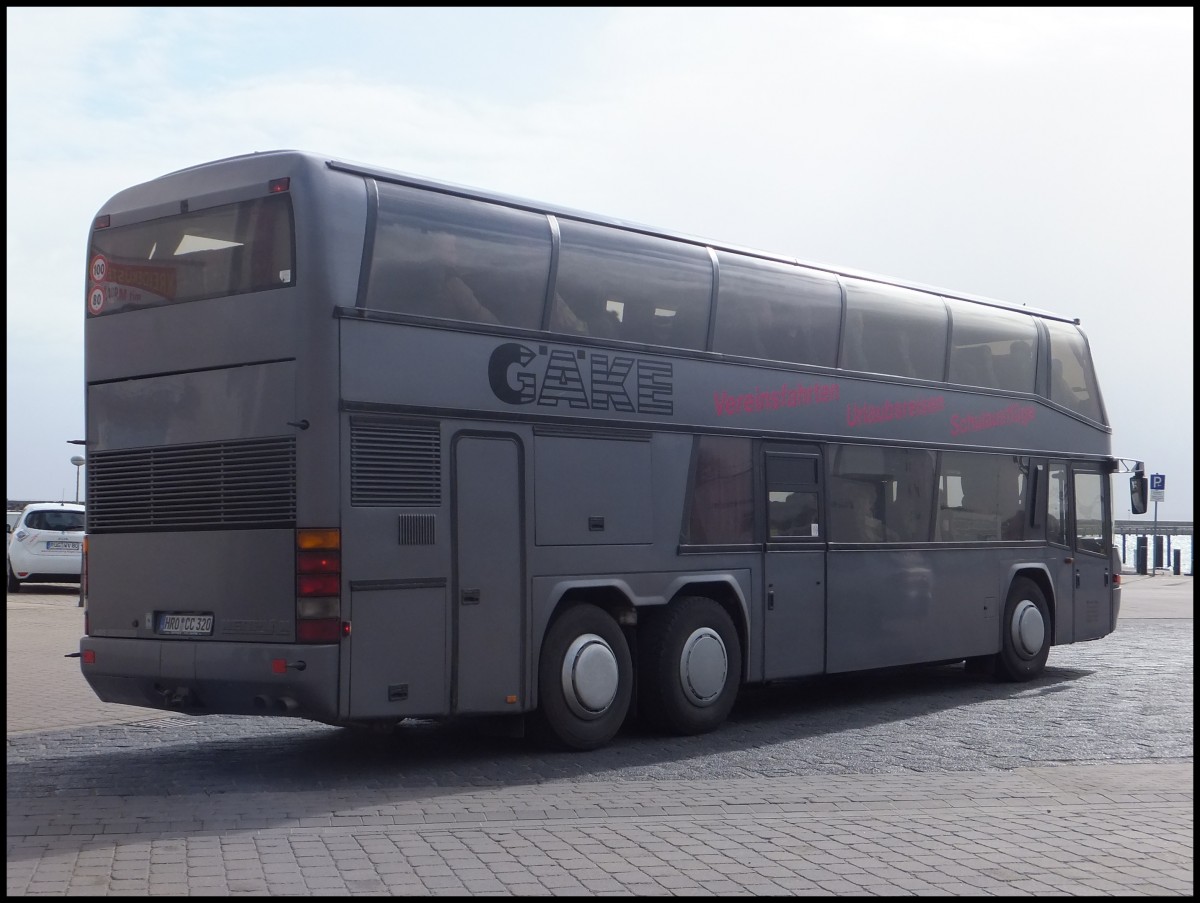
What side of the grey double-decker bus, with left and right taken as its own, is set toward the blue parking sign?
front

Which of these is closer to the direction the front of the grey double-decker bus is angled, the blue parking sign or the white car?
the blue parking sign

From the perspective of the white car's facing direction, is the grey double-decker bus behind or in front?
behind

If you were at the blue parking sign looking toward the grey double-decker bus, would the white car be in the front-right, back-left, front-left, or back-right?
front-right

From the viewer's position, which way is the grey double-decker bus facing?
facing away from the viewer and to the right of the viewer

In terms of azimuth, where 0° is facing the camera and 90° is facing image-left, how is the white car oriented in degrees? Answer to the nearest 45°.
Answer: approximately 135°

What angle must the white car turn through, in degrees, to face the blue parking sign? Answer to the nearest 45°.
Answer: approximately 135° to its right

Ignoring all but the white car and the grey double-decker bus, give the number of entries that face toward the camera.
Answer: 0

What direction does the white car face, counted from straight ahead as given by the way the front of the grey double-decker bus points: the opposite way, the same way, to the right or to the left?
to the left
